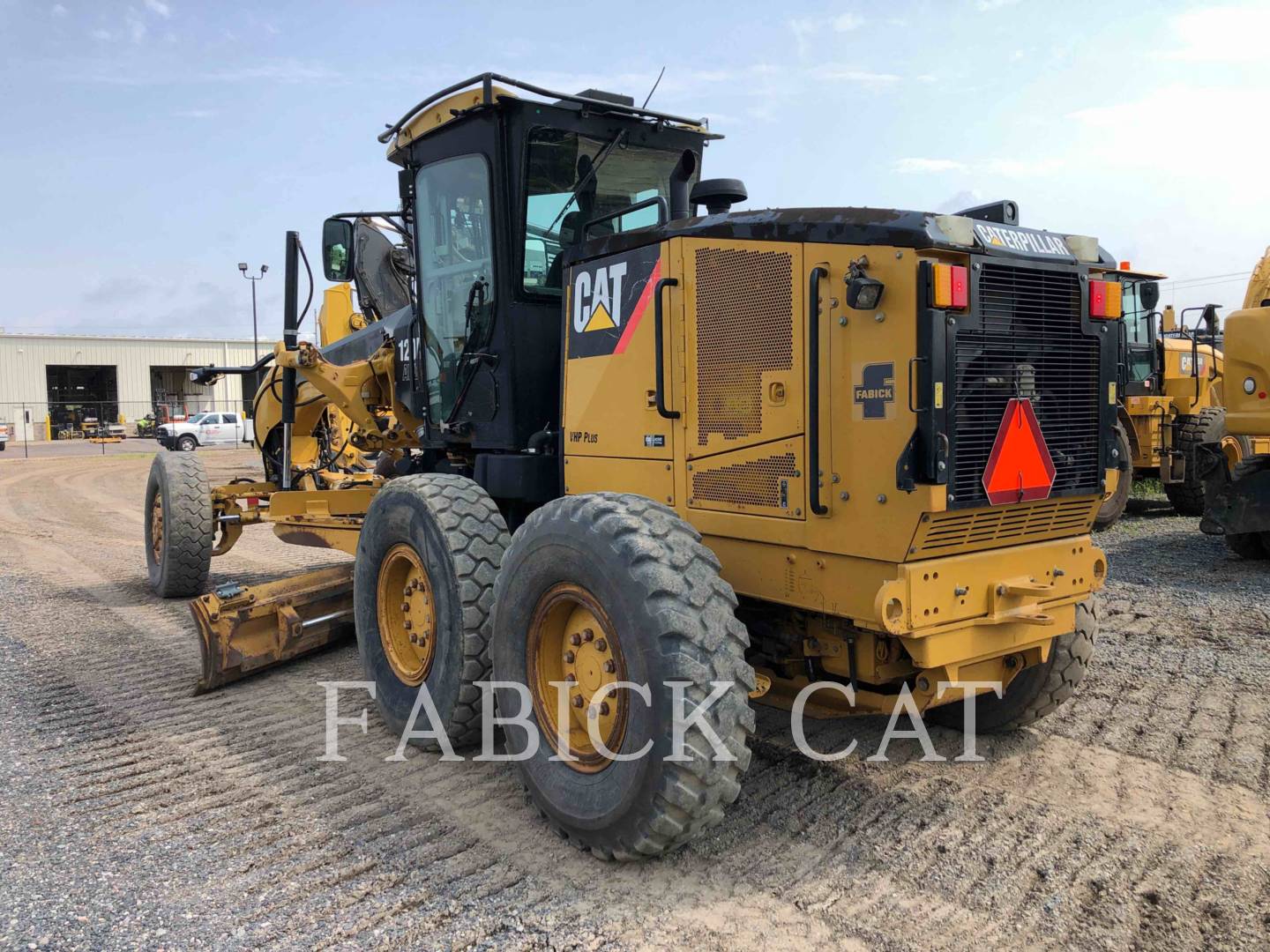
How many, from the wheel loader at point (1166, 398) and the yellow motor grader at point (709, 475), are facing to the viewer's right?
0

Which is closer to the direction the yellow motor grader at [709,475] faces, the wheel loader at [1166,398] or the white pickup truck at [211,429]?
the white pickup truck

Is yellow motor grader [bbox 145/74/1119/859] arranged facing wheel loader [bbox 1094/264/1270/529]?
no

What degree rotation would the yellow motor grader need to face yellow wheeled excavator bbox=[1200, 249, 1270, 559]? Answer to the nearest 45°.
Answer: approximately 90° to its right

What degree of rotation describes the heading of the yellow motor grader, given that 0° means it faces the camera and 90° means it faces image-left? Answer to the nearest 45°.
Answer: approximately 135°

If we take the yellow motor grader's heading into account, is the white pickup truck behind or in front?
in front
